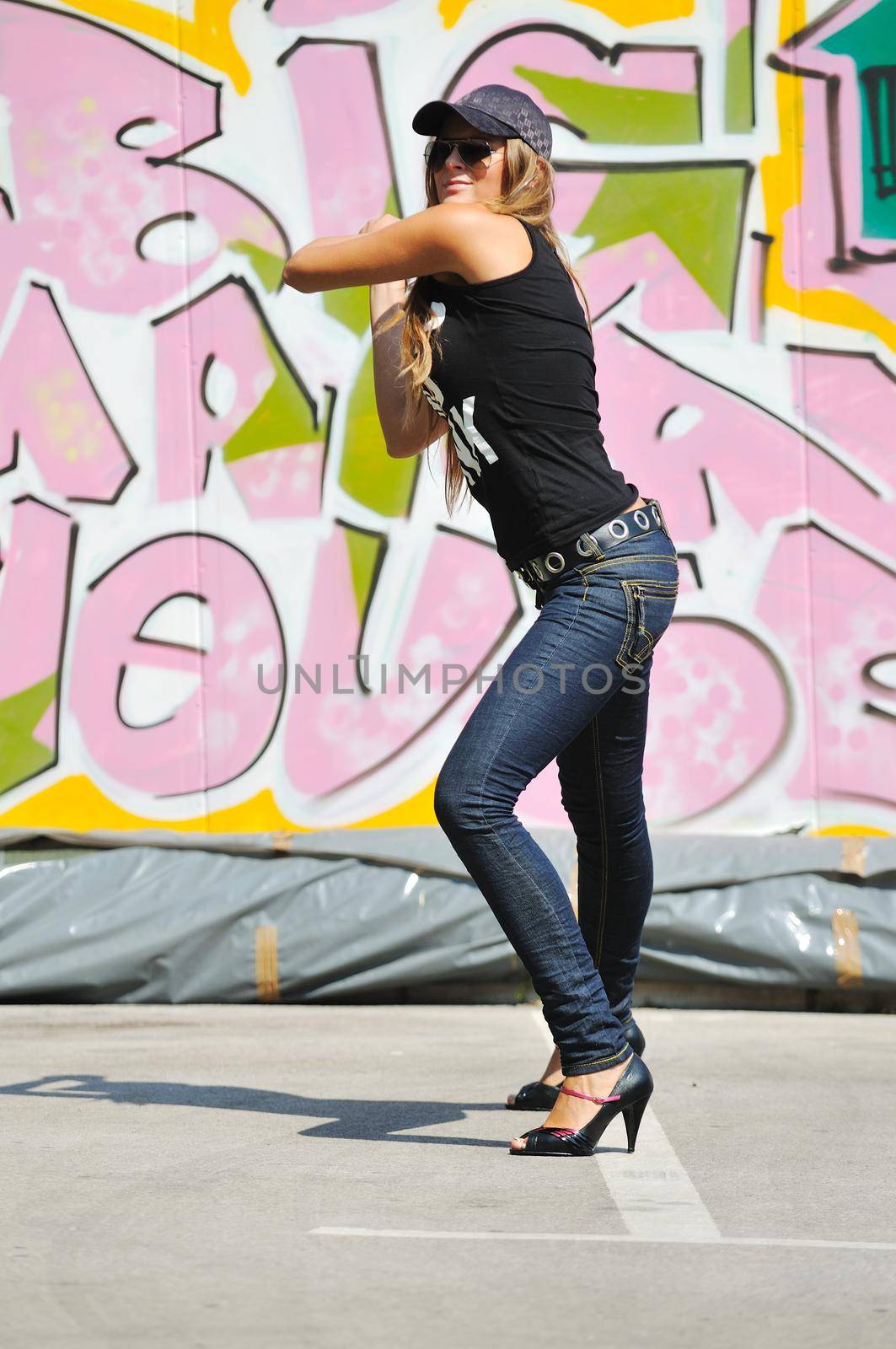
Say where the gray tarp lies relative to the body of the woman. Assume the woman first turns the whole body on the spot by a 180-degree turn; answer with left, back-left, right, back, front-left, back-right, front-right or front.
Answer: left

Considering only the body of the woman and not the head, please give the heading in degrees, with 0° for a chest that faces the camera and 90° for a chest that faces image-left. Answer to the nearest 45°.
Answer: approximately 90°

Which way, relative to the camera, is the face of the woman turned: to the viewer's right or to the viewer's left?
to the viewer's left
